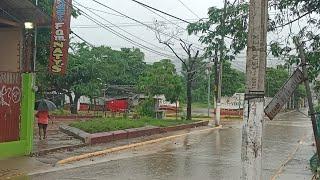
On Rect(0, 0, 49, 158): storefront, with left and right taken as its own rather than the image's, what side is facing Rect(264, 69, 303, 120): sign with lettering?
front

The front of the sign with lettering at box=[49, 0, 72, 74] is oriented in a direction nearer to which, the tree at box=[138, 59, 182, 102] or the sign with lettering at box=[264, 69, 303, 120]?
the sign with lettering

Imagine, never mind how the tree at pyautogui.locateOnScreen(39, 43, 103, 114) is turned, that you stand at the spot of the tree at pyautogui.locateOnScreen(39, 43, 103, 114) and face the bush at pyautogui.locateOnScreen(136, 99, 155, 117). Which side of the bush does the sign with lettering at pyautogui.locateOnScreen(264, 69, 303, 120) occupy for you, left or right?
right

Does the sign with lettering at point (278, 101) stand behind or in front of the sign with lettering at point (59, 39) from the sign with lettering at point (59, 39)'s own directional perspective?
in front

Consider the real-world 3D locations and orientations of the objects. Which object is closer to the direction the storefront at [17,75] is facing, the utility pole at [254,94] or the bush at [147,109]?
the utility pole

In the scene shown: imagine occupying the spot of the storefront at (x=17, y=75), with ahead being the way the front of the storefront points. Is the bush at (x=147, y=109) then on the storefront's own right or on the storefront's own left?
on the storefront's own left

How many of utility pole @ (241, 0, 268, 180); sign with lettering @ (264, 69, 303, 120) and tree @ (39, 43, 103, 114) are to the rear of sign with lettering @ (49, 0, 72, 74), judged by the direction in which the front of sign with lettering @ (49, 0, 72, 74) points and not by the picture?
1

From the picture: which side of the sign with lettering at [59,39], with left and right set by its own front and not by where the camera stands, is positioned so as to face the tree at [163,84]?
back

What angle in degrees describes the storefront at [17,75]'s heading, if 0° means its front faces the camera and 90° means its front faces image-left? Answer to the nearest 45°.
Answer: approximately 315°

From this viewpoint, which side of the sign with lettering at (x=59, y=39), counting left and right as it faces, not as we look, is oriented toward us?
front

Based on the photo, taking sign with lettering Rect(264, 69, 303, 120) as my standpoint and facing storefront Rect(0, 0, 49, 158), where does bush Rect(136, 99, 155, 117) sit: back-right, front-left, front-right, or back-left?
front-right
